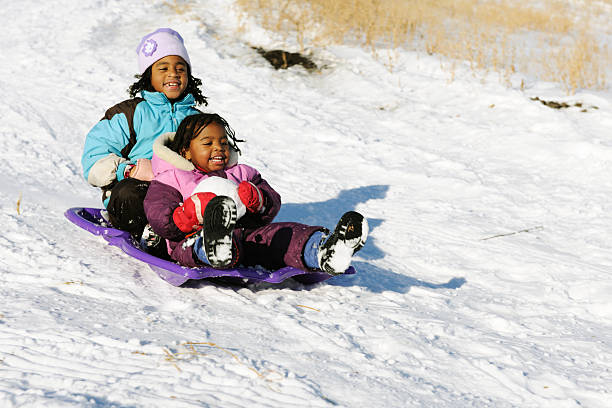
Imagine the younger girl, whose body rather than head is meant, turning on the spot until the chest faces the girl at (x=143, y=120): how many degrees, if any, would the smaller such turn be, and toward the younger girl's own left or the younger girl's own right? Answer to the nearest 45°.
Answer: approximately 180°

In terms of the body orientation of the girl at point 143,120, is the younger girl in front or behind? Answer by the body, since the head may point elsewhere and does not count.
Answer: in front

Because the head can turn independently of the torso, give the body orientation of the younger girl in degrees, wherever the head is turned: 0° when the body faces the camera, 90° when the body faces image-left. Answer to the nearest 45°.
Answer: approximately 315°

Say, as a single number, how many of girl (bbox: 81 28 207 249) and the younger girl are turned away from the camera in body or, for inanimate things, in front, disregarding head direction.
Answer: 0

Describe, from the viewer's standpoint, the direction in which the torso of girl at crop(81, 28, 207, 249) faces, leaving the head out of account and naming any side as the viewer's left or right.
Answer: facing the viewer and to the right of the viewer
